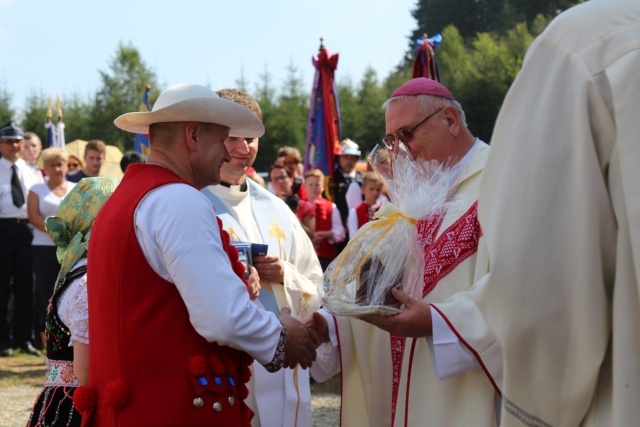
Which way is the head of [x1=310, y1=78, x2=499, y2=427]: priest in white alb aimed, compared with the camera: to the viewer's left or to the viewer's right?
to the viewer's left

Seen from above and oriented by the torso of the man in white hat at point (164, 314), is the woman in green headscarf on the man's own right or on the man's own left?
on the man's own left

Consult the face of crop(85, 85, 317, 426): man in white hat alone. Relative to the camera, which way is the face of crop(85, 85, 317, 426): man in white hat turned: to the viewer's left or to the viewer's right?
to the viewer's right

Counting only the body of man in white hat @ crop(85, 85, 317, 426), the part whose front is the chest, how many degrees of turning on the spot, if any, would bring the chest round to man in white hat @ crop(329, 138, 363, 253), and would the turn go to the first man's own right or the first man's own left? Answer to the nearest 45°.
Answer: approximately 45° to the first man's own left

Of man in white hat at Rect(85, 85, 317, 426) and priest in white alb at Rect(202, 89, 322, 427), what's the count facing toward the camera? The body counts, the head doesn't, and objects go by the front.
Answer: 1

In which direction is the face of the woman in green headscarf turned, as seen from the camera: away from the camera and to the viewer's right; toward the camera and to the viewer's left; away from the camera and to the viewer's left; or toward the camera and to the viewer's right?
away from the camera and to the viewer's right

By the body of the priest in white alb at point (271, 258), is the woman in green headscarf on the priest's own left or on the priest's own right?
on the priest's own right

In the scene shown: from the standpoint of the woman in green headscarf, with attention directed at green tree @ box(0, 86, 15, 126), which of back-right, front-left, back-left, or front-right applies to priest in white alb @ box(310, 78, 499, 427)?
back-right

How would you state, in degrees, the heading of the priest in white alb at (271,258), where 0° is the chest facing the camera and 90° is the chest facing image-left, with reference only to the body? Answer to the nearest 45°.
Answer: approximately 0°

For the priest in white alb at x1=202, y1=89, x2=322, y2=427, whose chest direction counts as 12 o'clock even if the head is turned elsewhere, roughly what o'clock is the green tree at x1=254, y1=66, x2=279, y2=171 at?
The green tree is roughly at 6 o'clock from the priest in white alb.

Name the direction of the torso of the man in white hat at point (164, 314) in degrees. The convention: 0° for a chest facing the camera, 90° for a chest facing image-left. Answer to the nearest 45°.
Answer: approximately 225°

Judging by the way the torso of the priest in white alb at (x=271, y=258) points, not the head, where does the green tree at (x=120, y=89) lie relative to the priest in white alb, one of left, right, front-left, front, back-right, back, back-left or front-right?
back
